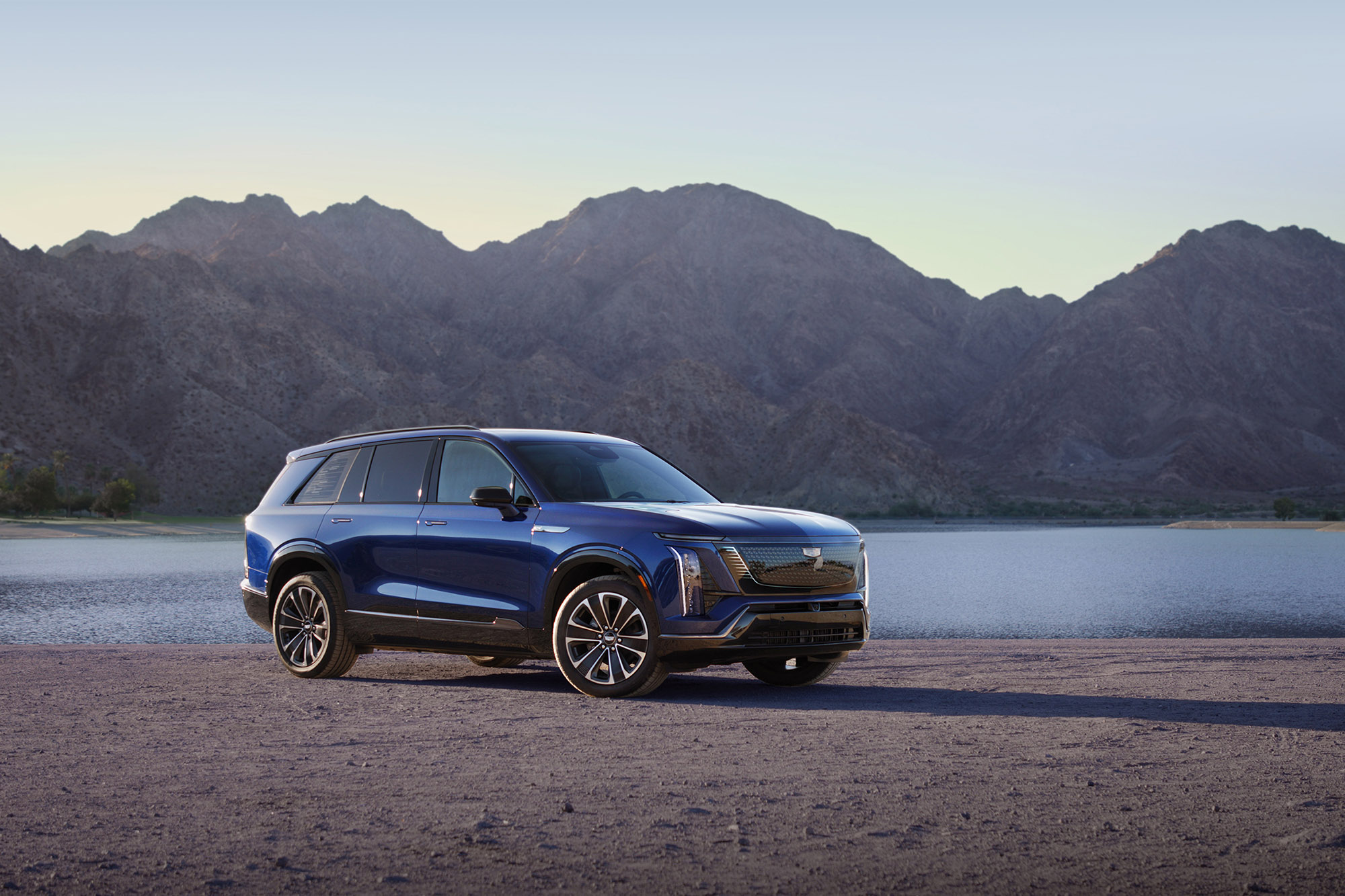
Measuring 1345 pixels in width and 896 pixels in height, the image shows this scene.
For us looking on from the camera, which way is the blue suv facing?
facing the viewer and to the right of the viewer
